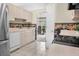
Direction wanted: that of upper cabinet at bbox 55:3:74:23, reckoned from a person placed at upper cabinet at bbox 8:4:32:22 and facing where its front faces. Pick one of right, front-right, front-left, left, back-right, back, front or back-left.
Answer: front-left

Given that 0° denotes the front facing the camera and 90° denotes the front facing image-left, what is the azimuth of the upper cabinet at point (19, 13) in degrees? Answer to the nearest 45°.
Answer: approximately 315°

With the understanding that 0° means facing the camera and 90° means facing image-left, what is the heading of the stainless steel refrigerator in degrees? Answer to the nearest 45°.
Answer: approximately 315°
